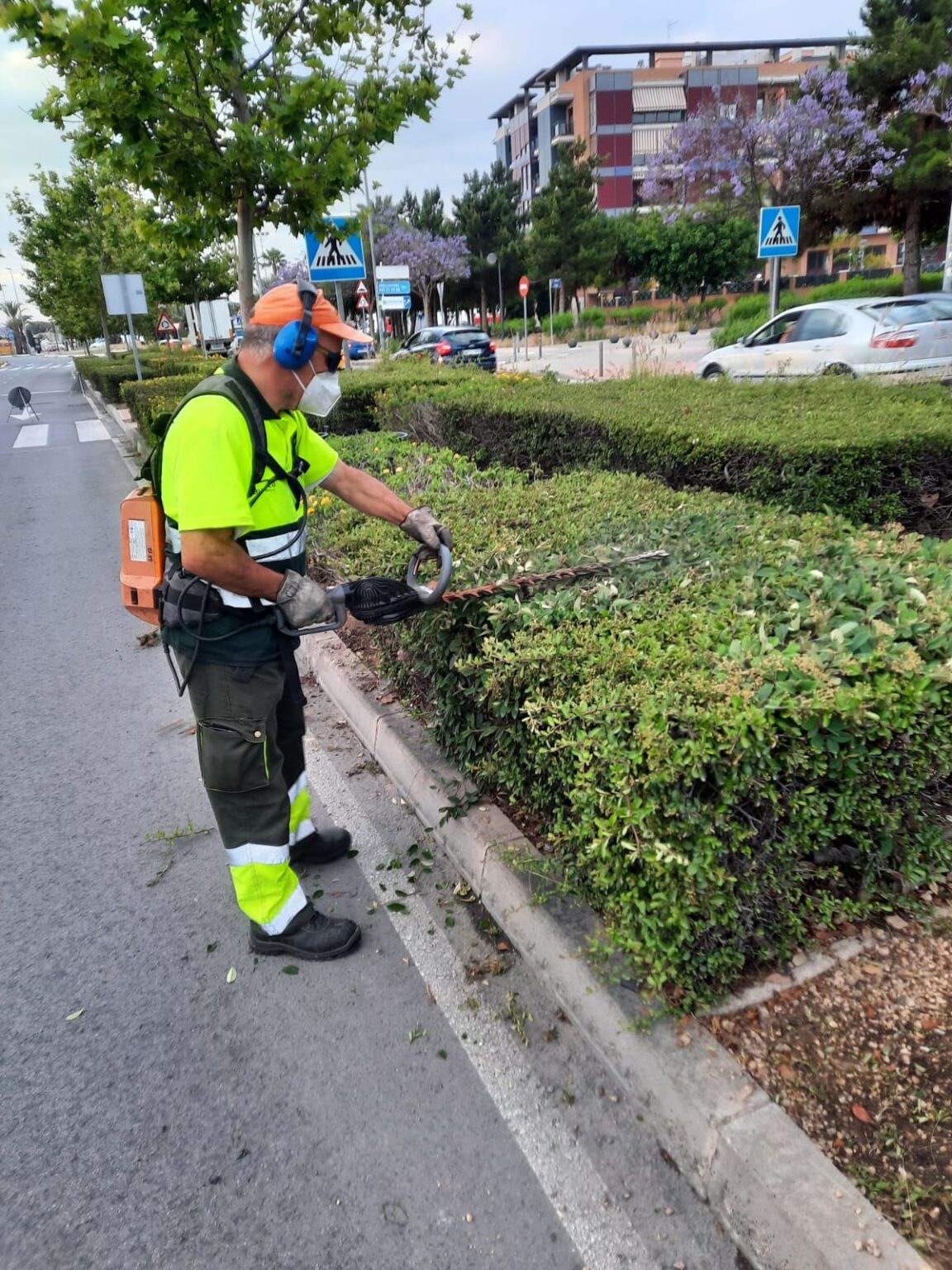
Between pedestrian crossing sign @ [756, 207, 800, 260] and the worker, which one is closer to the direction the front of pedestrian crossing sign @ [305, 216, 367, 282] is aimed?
the worker

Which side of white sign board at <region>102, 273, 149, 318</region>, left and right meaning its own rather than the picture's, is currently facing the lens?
back

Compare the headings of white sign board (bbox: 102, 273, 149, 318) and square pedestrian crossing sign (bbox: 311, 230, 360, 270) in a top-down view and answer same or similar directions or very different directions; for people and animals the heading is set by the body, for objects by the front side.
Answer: very different directions

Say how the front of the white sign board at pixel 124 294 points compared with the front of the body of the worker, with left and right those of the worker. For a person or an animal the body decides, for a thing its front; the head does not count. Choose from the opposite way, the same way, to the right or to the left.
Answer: to the left

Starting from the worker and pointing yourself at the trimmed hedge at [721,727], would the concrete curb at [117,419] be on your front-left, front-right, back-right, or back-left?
back-left

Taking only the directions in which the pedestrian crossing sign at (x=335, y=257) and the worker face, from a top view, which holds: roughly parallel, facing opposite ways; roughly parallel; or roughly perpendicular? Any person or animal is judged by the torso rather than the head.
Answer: roughly perpendicular

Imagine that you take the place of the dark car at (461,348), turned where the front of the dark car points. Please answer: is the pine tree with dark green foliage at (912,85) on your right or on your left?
on your right

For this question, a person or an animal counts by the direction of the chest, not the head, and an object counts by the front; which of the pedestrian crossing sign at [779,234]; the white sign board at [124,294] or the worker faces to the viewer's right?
the worker

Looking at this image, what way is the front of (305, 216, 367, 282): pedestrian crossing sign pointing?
toward the camera

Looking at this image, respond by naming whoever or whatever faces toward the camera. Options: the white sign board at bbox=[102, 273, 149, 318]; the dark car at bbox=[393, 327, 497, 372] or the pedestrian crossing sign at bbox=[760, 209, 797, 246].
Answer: the pedestrian crossing sign

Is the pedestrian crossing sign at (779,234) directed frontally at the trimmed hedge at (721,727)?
yes

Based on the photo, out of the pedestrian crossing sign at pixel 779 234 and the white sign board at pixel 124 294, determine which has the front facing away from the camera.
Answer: the white sign board

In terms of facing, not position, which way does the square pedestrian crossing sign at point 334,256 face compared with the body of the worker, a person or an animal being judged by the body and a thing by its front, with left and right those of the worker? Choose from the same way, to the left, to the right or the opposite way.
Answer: to the right

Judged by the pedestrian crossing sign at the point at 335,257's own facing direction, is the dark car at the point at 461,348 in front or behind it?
behind

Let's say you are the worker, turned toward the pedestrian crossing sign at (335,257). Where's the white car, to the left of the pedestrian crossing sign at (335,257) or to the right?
right

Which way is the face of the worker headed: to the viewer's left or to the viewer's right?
to the viewer's right

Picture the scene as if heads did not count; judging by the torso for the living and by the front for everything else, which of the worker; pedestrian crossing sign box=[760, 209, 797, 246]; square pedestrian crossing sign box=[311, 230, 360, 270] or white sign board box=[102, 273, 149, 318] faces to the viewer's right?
the worker

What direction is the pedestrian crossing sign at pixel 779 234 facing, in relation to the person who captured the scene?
facing the viewer

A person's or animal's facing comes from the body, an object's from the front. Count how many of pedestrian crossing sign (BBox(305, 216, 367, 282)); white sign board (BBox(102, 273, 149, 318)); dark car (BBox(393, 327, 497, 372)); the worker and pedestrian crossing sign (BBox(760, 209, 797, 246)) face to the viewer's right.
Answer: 1

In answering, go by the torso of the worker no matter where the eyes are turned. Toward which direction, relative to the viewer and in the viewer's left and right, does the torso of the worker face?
facing to the right of the viewer

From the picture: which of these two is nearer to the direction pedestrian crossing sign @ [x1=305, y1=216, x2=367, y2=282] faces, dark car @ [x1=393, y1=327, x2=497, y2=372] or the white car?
the white car

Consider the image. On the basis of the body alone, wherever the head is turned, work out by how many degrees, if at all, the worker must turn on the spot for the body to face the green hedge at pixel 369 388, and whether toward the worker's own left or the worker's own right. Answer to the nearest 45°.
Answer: approximately 90° to the worker's own left
